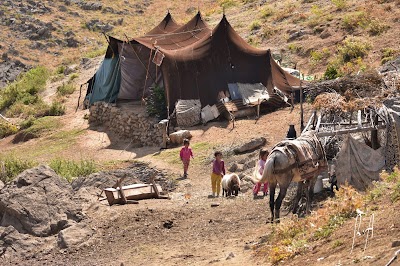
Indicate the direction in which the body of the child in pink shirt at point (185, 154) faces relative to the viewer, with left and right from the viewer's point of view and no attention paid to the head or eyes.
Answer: facing the viewer

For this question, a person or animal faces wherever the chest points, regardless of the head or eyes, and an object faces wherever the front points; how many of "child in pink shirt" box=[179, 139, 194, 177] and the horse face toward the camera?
1

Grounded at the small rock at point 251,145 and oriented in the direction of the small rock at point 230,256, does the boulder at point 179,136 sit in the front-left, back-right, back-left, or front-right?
back-right

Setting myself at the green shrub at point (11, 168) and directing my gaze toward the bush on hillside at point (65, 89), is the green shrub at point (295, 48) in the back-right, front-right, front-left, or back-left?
front-right

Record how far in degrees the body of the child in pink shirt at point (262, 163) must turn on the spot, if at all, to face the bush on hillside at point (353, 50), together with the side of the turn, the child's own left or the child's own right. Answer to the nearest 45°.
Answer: approximately 135° to the child's own right

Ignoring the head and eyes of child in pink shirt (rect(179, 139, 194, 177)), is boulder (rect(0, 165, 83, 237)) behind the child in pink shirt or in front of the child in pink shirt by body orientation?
in front

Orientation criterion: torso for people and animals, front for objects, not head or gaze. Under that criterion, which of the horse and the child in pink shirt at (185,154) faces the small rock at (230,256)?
the child in pink shirt

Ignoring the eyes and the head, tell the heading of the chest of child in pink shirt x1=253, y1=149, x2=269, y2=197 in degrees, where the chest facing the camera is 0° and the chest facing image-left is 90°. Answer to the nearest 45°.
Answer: approximately 45°

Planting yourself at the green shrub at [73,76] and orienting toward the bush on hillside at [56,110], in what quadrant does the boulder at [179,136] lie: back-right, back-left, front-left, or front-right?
front-left

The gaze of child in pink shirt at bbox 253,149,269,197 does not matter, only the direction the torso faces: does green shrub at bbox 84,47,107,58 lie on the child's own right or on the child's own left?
on the child's own right

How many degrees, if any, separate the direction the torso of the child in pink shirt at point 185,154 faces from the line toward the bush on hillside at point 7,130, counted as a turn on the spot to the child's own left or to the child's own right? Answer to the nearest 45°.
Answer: approximately 135° to the child's own right

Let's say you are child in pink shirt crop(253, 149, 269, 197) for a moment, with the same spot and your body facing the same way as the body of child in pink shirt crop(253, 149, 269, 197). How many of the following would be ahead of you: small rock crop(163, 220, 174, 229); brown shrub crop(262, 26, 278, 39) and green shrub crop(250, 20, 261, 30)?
1

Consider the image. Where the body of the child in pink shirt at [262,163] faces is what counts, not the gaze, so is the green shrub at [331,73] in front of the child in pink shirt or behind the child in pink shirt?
behind

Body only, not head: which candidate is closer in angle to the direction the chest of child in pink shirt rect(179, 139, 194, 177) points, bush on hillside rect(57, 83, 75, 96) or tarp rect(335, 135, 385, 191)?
the tarp
